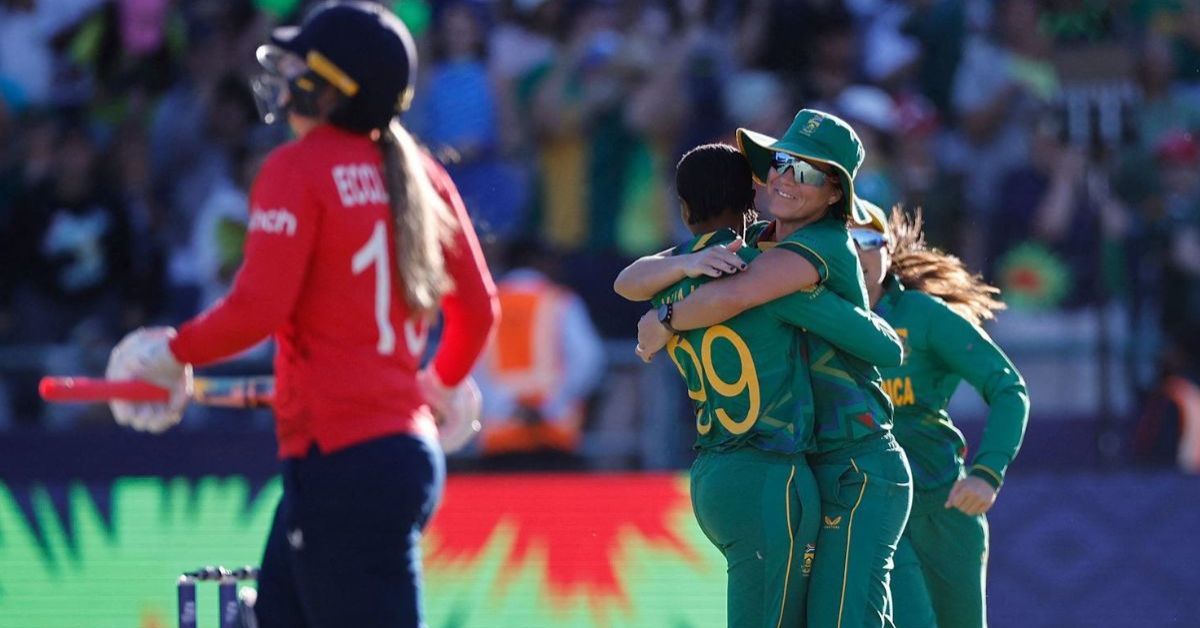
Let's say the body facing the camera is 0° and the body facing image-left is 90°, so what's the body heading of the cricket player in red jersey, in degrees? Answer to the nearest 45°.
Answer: approximately 135°

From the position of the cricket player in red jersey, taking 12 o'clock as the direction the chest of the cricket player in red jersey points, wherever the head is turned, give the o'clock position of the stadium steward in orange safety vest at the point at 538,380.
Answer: The stadium steward in orange safety vest is roughly at 2 o'clock from the cricket player in red jersey.
